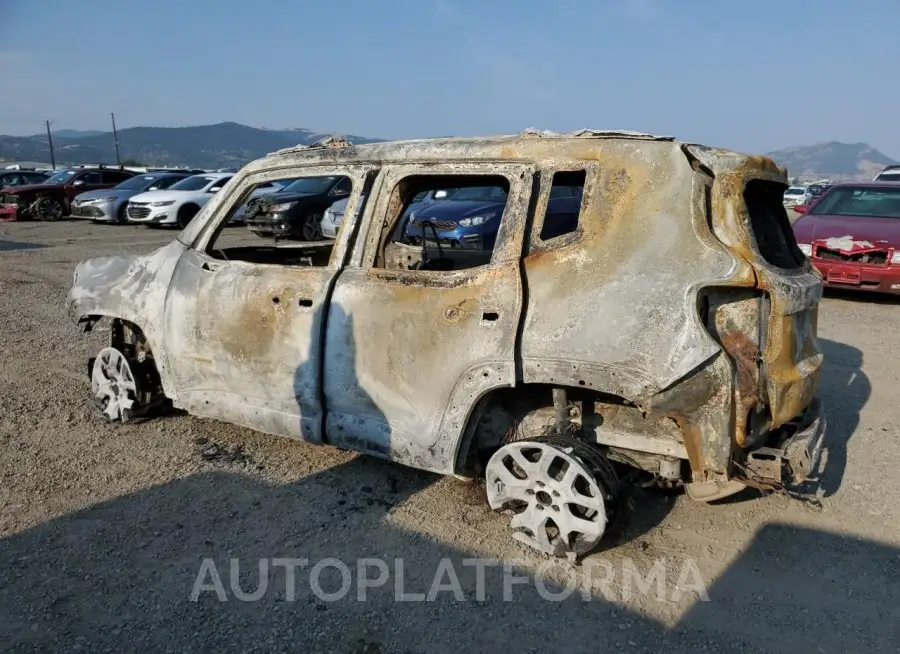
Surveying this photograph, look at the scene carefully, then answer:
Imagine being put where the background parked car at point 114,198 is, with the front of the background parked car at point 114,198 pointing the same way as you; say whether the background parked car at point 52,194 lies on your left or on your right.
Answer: on your right

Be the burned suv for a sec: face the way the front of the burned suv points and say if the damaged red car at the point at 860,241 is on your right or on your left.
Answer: on your right

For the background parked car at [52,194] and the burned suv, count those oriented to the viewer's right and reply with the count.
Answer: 0

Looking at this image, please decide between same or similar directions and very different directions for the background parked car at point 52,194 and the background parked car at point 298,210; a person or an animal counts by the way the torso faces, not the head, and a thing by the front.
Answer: same or similar directions

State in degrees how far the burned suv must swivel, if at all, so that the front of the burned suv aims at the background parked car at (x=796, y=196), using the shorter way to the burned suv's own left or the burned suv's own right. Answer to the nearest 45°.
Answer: approximately 90° to the burned suv's own right

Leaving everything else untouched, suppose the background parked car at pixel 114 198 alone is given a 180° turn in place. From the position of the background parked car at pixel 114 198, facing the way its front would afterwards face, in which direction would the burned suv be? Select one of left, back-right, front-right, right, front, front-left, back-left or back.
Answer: back-right

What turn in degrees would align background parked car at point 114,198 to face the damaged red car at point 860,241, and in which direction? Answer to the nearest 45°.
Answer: approximately 90° to its left

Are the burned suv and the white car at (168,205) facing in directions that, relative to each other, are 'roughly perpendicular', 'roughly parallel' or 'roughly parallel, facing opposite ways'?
roughly perpendicular

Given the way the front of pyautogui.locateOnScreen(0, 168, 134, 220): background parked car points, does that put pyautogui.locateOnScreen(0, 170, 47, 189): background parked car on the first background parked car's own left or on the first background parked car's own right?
on the first background parked car's own right

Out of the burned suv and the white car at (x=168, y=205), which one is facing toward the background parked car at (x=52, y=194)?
the burned suv

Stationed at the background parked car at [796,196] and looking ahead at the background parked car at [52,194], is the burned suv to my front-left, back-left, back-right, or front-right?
front-left

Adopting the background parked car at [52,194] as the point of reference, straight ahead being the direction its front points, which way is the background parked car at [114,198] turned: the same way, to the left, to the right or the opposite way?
the same way

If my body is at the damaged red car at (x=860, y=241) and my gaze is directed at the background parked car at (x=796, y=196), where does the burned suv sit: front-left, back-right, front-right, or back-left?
back-left

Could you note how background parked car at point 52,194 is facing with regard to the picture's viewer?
facing the viewer and to the left of the viewer
